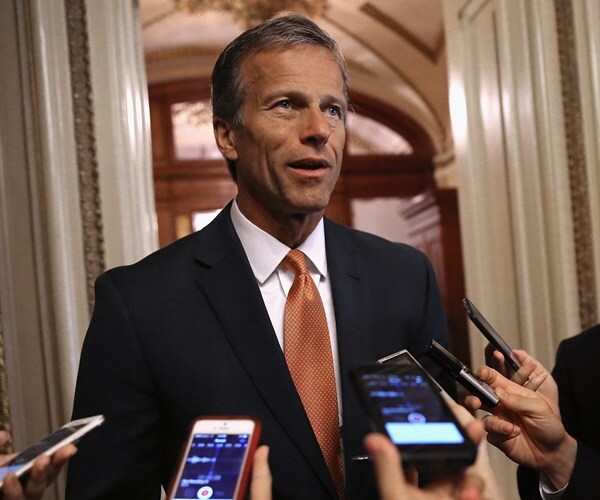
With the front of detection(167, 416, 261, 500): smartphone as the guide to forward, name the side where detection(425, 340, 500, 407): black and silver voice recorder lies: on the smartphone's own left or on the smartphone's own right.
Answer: on the smartphone's own left

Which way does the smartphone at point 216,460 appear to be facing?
toward the camera

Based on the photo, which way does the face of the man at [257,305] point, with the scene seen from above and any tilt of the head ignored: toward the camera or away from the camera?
toward the camera

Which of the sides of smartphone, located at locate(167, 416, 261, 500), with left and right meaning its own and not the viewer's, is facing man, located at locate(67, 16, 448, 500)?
back

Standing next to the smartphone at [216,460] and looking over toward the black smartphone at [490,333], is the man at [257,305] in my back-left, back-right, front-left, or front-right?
front-left

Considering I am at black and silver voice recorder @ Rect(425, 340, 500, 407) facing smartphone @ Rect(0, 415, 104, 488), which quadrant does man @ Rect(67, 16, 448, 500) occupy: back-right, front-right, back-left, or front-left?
front-right

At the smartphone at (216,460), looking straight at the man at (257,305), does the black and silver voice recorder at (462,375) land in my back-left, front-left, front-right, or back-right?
front-right
